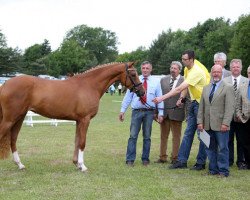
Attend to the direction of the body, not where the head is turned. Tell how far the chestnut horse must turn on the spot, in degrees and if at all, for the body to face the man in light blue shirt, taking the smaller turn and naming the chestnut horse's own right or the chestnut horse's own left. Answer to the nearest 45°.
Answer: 0° — it already faces them

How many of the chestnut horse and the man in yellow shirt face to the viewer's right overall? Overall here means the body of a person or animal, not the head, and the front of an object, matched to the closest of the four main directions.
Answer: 1

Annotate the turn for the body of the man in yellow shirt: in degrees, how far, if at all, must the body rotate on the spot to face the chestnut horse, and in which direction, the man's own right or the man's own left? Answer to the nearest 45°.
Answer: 0° — they already face it

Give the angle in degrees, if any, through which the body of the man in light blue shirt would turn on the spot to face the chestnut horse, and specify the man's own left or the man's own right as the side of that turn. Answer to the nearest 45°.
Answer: approximately 45° to the man's own right

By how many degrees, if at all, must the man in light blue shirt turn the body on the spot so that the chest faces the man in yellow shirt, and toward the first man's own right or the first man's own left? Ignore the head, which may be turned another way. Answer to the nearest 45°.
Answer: approximately 45° to the first man's own left

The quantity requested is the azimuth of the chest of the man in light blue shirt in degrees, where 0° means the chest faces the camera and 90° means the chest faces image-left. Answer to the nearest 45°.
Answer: approximately 0°

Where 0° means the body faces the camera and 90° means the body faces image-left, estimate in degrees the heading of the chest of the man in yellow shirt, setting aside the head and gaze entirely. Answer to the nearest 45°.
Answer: approximately 90°

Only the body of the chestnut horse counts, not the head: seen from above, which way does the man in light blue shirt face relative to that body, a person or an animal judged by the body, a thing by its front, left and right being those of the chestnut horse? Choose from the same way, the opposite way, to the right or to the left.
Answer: to the right

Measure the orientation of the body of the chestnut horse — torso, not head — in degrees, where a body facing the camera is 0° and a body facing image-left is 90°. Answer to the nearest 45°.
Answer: approximately 270°

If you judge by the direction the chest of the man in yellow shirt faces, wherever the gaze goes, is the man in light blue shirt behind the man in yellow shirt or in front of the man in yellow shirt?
in front

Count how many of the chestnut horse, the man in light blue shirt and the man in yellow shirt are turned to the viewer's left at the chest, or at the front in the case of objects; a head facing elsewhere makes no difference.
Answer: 1
